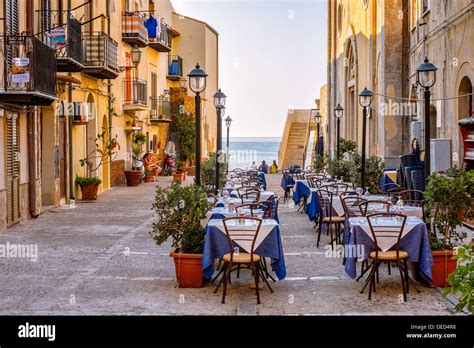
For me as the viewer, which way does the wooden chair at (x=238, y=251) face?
facing away from the viewer

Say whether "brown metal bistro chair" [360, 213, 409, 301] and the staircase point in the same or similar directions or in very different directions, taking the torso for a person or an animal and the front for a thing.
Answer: very different directions

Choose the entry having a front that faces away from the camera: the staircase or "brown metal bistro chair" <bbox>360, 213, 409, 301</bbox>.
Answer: the brown metal bistro chair

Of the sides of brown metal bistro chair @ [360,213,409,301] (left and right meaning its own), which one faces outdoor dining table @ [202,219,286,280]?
left

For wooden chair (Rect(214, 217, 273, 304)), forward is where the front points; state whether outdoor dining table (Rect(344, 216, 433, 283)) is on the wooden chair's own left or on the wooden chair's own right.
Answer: on the wooden chair's own right

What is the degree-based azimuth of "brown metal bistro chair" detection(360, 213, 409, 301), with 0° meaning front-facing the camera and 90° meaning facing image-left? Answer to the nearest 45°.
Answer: approximately 180°
